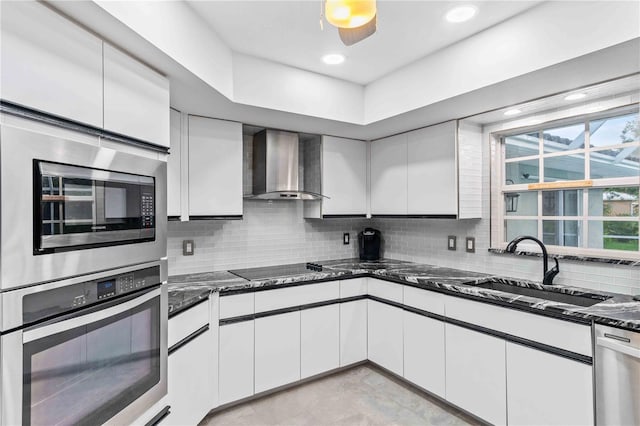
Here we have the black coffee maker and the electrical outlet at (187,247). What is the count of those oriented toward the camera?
2

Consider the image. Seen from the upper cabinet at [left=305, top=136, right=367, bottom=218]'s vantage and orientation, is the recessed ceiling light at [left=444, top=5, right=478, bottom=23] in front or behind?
in front

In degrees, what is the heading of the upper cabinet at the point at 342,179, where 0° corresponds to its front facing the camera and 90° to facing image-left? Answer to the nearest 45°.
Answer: approximately 315°

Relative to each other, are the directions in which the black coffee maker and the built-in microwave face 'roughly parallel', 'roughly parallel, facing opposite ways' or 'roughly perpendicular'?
roughly perpendicular

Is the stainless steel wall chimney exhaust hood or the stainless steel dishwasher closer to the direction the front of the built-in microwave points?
the stainless steel dishwasher

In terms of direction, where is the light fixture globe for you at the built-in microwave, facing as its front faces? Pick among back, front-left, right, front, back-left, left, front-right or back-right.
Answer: front

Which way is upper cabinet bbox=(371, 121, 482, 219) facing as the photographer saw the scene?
facing the viewer and to the left of the viewer

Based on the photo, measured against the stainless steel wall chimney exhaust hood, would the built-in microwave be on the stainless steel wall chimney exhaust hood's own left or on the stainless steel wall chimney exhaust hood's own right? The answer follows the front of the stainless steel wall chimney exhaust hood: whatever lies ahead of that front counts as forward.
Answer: on the stainless steel wall chimney exhaust hood's own right

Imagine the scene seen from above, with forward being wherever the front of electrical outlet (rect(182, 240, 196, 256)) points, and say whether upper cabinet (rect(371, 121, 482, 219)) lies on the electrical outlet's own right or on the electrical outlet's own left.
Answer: on the electrical outlet's own left

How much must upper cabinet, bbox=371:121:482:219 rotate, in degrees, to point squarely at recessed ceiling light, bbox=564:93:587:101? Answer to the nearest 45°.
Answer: approximately 90° to its left

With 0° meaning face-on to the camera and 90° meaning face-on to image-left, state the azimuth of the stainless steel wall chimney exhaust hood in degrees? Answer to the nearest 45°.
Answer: approximately 315°

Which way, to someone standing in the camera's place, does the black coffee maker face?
facing the viewer

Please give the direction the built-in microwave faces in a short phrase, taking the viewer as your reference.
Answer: facing the viewer and to the right of the viewer

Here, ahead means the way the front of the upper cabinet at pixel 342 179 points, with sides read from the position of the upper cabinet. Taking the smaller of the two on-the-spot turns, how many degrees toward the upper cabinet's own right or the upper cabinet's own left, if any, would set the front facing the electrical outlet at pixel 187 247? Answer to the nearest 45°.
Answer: approximately 90° to the upper cabinet's own right
